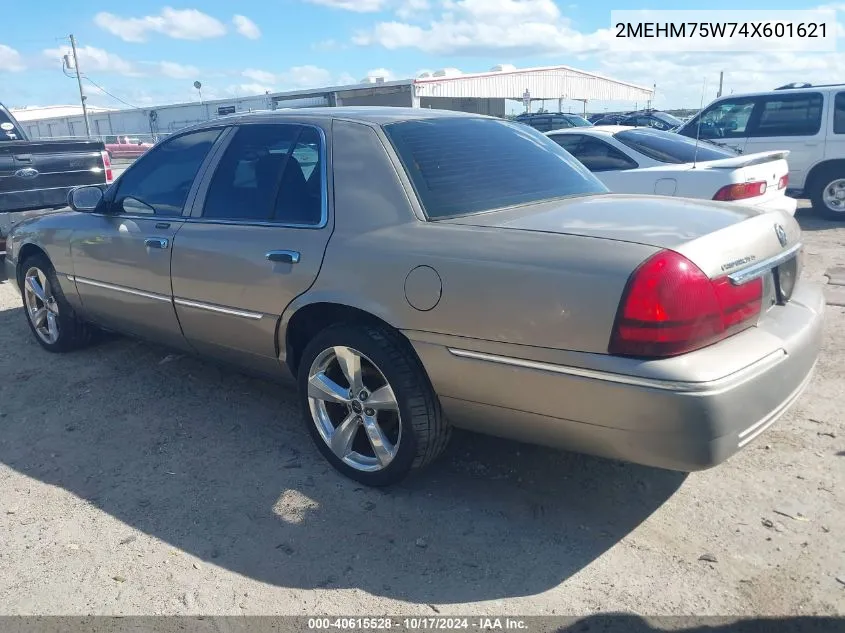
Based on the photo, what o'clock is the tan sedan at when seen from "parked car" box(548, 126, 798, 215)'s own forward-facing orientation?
The tan sedan is roughly at 8 o'clock from the parked car.

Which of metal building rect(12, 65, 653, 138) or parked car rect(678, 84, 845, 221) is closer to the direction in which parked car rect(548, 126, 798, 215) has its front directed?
the metal building

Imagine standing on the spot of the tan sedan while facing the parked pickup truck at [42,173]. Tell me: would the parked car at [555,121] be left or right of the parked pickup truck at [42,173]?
right

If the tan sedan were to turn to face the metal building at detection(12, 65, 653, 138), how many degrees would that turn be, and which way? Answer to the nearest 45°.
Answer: approximately 45° to its right

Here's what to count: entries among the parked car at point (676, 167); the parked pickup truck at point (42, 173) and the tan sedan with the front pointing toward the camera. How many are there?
0

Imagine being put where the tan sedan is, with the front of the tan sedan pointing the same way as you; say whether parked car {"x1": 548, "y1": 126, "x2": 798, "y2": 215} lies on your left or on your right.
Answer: on your right

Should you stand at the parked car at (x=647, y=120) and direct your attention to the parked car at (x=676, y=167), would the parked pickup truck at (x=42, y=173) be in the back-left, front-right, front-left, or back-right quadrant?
front-right

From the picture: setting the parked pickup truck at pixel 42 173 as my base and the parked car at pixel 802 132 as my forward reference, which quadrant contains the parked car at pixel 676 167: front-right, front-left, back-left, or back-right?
front-right

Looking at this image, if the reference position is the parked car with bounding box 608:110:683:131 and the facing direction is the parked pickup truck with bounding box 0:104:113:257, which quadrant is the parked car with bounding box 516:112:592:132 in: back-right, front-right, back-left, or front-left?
front-right

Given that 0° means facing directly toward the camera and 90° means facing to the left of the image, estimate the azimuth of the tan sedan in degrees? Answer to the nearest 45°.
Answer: approximately 135°

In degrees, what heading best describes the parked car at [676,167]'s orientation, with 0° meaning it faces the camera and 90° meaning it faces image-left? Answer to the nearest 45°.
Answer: approximately 135°
